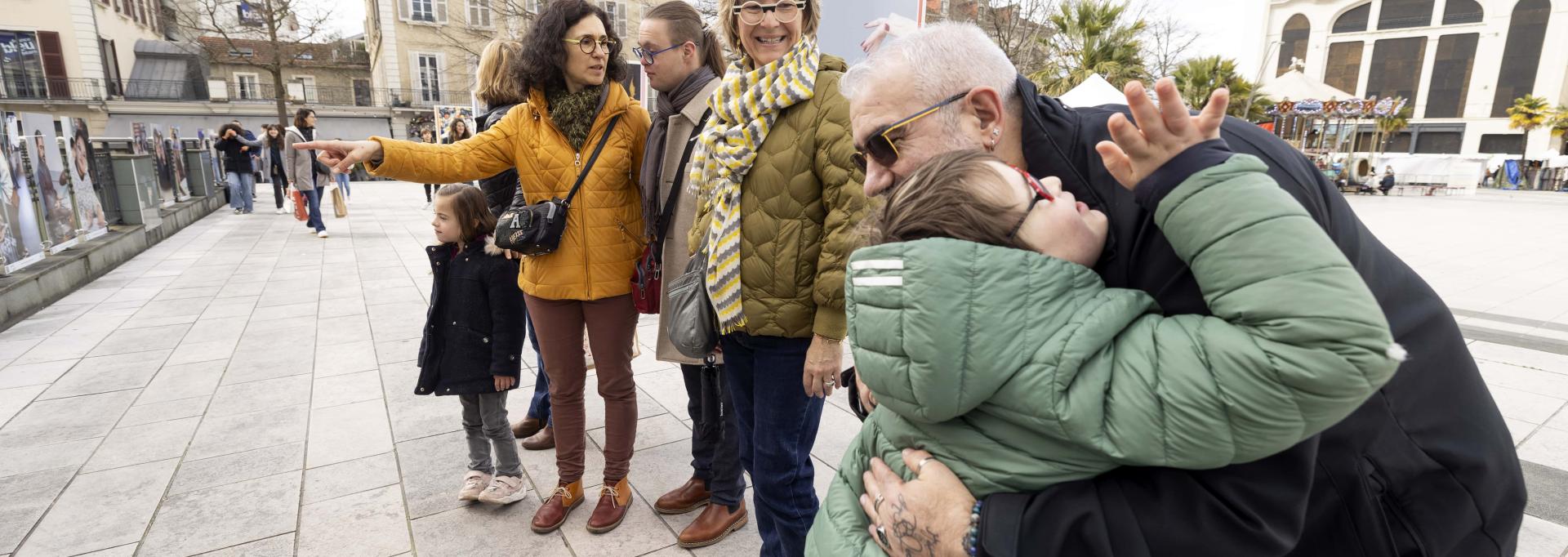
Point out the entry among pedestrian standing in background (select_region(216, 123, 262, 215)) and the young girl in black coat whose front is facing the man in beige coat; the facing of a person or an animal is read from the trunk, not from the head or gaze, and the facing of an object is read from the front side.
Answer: the pedestrian standing in background

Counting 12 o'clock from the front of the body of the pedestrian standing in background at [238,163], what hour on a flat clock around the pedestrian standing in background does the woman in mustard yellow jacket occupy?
The woman in mustard yellow jacket is roughly at 12 o'clock from the pedestrian standing in background.

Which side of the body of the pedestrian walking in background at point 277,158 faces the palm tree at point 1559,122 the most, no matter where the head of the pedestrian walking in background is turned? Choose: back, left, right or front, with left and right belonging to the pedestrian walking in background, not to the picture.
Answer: left

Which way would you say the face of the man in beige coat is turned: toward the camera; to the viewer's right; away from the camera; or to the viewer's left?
to the viewer's left

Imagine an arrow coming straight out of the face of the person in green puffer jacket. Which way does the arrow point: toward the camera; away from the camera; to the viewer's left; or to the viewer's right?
to the viewer's right

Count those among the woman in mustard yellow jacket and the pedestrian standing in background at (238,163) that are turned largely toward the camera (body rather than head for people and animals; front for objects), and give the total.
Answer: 2

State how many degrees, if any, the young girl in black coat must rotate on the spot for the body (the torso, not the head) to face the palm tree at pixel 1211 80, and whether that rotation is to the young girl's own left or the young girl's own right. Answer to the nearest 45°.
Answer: approximately 180°

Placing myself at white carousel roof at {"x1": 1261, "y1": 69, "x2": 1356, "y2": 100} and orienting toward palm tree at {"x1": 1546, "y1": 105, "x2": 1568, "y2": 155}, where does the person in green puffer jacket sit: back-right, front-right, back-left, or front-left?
back-right
